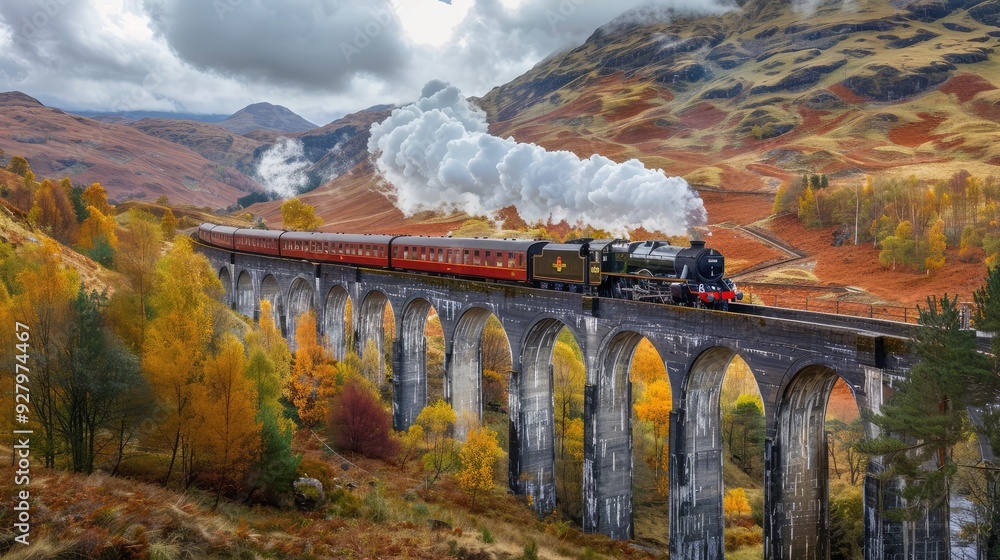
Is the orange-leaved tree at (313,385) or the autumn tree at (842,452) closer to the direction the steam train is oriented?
the autumn tree

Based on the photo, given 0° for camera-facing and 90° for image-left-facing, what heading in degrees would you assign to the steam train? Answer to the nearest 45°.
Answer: approximately 315°

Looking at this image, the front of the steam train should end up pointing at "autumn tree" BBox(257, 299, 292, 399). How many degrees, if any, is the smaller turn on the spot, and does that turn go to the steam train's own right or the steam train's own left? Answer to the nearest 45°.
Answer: approximately 180°

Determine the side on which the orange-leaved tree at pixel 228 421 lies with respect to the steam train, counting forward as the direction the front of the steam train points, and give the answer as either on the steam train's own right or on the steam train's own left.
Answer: on the steam train's own right

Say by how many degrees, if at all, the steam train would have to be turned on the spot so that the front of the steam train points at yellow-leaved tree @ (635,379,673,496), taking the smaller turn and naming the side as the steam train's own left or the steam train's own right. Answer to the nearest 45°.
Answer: approximately 90° to the steam train's own left
